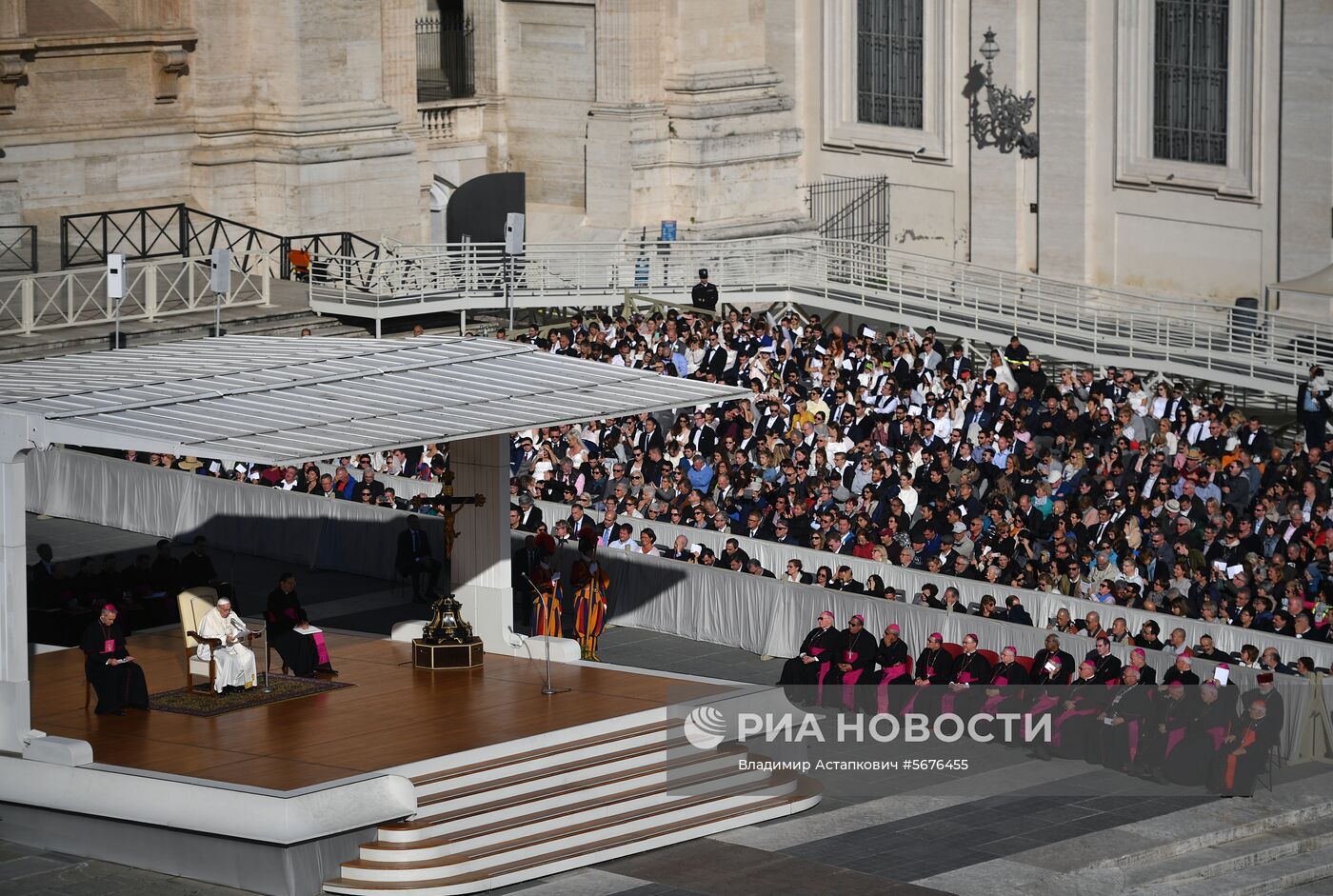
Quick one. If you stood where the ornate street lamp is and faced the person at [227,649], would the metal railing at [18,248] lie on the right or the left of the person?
right

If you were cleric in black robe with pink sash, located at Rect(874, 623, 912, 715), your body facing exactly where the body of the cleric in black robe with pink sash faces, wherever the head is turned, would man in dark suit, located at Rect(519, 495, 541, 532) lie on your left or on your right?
on your right

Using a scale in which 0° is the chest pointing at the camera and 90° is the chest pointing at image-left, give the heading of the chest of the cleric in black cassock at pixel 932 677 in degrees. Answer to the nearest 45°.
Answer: approximately 45°

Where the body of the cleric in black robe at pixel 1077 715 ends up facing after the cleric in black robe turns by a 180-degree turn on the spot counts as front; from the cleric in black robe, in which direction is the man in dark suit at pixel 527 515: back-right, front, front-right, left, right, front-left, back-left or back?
left

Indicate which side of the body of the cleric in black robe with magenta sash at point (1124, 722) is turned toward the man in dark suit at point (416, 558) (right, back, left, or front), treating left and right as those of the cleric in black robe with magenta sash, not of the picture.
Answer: right

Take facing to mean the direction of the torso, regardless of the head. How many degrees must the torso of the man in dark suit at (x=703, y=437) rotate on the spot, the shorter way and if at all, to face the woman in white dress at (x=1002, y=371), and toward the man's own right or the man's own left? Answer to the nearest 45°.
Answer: approximately 180°

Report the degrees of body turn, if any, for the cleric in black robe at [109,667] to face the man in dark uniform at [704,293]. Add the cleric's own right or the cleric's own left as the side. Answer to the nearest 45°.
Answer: approximately 90° to the cleric's own left

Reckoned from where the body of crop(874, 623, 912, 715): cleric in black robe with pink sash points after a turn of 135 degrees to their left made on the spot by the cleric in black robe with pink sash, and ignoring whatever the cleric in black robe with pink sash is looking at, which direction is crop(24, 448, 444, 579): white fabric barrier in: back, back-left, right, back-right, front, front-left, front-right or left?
back-left

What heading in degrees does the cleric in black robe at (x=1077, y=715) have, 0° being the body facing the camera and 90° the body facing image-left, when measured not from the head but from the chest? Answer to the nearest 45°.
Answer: approximately 45°

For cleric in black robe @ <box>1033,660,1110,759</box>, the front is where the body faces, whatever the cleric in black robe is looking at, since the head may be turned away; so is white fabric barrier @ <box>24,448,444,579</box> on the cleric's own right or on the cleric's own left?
on the cleric's own right
